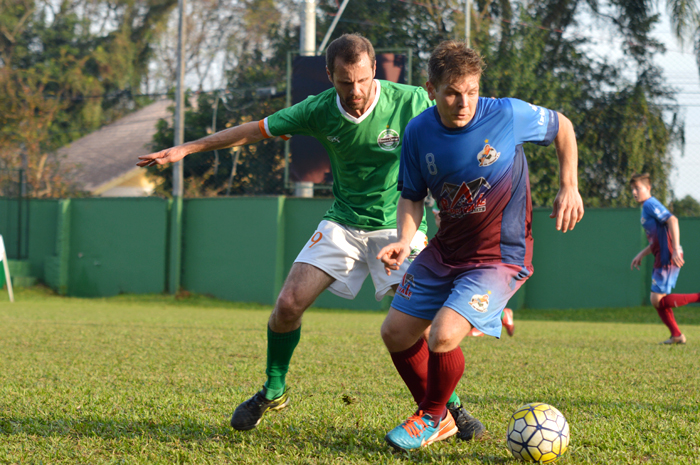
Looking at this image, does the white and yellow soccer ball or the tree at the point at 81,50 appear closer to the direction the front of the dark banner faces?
the white and yellow soccer ball

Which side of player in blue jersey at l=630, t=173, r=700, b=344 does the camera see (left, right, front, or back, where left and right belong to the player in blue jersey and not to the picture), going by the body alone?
left

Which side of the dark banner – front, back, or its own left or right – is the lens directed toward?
front

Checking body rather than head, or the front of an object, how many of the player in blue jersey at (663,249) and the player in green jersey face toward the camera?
1

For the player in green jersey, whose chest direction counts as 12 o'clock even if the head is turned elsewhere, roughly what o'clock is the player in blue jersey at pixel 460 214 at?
The player in blue jersey is roughly at 11 o'clock from the player in green jersey.

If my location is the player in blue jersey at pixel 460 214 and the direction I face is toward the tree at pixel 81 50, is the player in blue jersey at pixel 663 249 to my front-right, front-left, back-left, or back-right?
front-right

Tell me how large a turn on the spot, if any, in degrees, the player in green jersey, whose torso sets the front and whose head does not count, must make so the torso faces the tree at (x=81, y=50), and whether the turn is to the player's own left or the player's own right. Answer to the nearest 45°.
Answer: approximately 180°

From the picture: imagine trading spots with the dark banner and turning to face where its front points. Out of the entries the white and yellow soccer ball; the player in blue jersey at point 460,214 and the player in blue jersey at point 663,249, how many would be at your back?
0

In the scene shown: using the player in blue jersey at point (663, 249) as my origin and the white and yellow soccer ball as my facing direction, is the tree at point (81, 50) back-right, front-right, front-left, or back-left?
back-right
